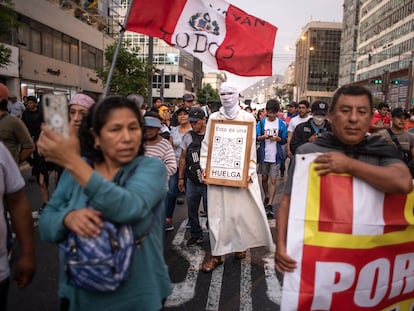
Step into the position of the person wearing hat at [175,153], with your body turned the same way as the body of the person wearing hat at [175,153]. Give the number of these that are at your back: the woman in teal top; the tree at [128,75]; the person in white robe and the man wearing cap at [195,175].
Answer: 1

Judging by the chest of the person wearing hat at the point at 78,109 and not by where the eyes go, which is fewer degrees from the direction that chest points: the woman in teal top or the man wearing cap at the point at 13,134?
the woman in teal top

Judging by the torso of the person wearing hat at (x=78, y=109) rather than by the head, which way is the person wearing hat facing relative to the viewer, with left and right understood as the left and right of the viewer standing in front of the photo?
facing the viewer and to the left of the viewer

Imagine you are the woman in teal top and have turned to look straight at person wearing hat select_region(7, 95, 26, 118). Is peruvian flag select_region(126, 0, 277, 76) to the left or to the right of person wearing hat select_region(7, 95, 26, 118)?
right

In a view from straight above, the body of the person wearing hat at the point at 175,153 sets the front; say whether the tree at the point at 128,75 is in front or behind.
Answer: behind

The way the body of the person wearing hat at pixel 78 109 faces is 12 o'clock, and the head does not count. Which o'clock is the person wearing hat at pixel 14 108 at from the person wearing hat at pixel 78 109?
the person wearing hat at pixel 14 108 is roughly at 4 o'clock from the person wearing hat at pixel 78 109.

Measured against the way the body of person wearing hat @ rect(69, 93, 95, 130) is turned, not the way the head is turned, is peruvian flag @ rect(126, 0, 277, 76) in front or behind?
behind

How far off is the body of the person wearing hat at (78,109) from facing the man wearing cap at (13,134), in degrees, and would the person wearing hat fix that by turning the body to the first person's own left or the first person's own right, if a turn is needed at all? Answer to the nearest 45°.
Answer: approximately 135° to the first person's own right

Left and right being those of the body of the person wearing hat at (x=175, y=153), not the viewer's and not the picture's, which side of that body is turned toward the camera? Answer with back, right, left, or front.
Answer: front
